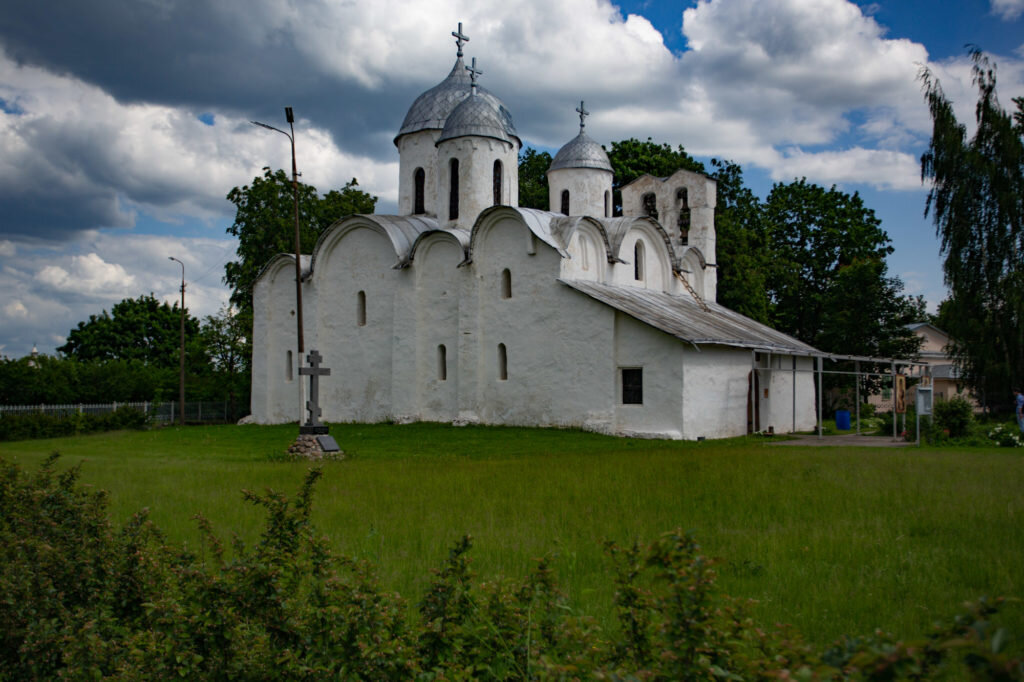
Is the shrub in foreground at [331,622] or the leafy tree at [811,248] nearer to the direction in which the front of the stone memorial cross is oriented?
the shrub in foreground

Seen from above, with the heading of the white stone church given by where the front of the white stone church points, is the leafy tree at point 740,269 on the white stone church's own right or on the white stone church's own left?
on the white stone church's own left

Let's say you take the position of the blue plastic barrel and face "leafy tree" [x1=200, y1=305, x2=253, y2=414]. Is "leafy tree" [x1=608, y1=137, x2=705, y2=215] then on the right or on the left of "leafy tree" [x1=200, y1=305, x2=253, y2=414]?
right

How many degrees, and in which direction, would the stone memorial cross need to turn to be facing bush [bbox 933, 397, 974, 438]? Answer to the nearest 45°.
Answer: approximately 90° to its left

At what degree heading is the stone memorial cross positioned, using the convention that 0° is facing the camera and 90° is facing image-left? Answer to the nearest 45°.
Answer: approximately 0°

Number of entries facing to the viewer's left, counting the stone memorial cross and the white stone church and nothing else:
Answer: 0

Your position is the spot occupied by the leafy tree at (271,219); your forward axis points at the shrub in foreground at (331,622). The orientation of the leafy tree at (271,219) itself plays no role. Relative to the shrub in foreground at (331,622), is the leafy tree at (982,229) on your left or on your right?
left
